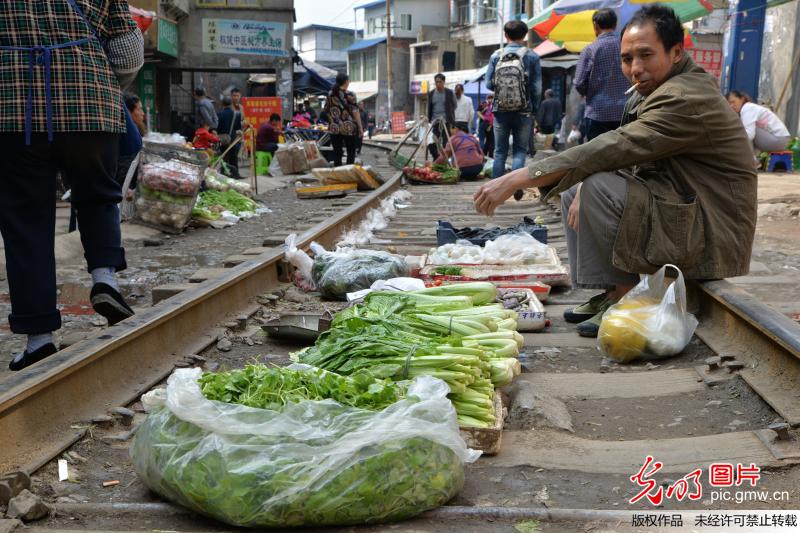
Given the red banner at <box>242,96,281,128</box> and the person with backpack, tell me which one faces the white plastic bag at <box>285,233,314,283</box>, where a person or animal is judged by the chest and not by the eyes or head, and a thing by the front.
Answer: the red banner

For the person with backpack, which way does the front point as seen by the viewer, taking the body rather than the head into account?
away from the camera

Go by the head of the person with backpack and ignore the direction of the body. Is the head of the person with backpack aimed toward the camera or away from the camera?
away from the camera

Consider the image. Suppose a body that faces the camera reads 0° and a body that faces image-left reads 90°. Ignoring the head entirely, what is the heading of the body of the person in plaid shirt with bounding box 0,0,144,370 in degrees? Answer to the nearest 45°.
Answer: approximately 180°

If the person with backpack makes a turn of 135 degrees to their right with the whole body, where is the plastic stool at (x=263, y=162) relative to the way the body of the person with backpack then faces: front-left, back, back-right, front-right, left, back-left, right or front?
back

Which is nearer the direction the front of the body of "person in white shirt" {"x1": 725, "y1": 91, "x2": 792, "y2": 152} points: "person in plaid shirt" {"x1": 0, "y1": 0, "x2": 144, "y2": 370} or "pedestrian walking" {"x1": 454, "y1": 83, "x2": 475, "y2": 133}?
the pedestrian walking

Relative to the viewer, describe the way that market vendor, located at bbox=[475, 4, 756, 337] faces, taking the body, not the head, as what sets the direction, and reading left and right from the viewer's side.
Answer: facing to the left of the viewer

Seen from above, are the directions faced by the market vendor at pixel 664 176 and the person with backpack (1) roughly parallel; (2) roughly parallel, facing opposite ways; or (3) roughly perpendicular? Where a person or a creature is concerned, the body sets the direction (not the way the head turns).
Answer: roughly perpendicular

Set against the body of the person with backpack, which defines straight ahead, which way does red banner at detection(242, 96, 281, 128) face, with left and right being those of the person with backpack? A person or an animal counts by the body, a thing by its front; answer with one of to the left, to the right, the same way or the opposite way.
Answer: the opposite way

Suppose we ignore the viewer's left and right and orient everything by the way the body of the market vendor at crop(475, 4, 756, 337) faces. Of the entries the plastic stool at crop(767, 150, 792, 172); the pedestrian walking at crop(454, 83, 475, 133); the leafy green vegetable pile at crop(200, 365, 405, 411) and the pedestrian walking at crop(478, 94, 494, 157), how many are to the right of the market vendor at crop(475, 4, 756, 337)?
3

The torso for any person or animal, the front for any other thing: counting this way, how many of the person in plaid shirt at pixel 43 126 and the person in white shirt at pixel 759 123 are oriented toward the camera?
0

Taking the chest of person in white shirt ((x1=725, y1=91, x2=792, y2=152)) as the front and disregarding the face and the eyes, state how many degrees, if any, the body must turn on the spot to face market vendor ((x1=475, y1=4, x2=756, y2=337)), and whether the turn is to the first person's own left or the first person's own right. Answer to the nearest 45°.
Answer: approximately 90° to the first person's own left
